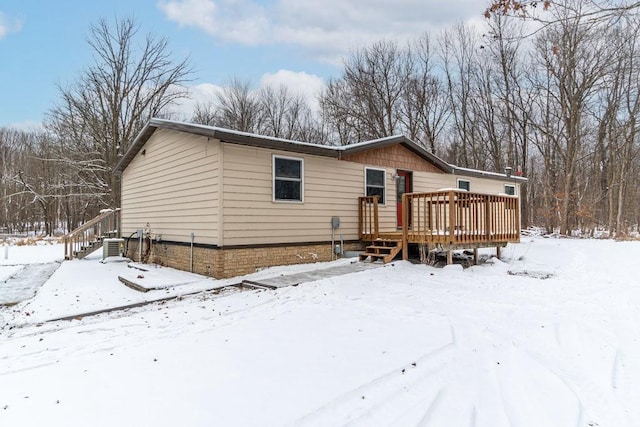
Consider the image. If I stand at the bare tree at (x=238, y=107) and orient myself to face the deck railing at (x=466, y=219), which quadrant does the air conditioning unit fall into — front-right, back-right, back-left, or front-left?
front-right

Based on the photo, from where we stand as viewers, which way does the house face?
facing the viewer and to the right of the viewer

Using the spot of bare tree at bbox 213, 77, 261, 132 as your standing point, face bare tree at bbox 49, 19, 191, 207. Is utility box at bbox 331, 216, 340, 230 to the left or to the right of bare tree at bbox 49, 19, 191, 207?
left

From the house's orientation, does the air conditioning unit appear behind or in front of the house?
behind

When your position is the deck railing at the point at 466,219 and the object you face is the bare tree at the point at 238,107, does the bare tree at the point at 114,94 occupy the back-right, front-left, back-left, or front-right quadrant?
front-left

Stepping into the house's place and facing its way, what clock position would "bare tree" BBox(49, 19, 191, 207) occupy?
The bare tree is roughly at 6 o'clock from the house.

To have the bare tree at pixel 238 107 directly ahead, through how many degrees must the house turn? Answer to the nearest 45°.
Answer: approximately 135° to its left
